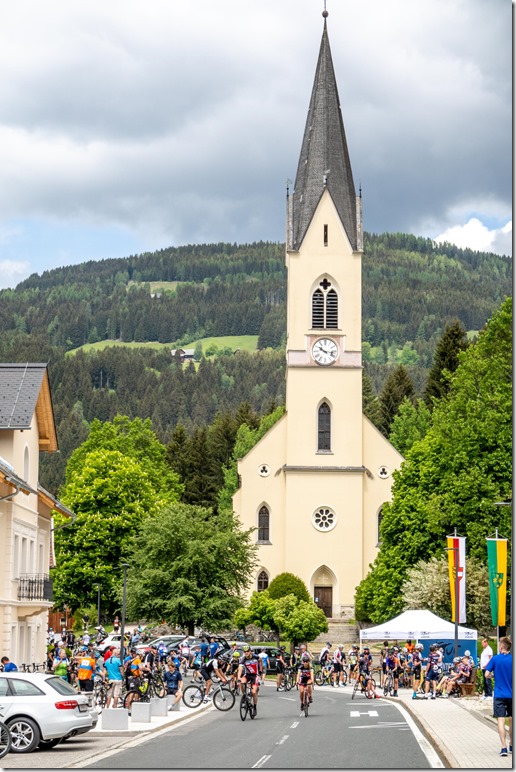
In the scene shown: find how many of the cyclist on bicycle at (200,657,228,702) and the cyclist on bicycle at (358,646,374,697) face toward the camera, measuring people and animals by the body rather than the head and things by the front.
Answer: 1

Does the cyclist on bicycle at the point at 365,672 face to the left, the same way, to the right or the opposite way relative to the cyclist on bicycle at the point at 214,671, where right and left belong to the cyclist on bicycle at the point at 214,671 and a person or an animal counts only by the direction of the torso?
to the right

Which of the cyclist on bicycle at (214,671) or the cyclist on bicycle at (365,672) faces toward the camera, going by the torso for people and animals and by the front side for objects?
the cyclist on bicycle at (365,672)

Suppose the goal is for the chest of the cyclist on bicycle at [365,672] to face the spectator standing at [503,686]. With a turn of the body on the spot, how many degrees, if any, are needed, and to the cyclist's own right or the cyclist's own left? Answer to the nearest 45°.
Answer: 0° — they already face them

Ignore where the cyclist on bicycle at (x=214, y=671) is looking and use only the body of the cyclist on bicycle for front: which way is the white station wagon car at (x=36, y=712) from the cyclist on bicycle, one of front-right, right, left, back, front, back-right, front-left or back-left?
right

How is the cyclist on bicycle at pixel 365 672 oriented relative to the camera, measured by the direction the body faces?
toward the camera

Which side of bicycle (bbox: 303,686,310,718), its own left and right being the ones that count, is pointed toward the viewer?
front

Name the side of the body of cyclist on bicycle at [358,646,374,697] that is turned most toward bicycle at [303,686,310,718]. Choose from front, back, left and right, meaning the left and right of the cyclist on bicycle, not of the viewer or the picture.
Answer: front

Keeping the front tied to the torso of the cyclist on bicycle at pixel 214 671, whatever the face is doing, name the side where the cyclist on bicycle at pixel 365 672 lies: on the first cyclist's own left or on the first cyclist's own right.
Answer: on the first cyclist's own left

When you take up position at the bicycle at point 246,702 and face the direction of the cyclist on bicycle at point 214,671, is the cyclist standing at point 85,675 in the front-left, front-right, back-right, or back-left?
front-left

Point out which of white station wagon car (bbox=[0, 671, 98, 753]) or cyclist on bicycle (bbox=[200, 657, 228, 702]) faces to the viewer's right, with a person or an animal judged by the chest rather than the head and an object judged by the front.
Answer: the cyclist on bicycle

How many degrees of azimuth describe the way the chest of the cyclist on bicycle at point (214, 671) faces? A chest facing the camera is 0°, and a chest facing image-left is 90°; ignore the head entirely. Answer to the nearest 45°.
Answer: approximately 270°
